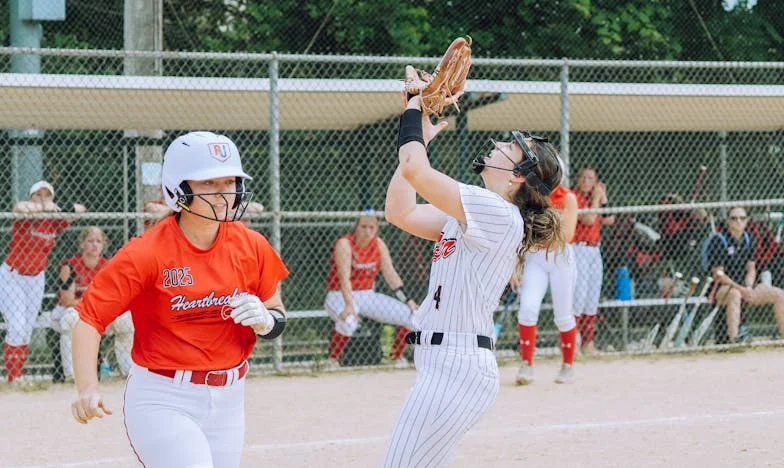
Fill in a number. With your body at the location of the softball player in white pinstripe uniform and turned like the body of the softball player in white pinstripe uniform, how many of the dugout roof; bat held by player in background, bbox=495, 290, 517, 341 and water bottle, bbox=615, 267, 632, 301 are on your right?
3

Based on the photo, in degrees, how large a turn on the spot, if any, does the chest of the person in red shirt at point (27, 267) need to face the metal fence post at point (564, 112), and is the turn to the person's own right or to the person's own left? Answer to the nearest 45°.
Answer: approximately 90° to the person's own left

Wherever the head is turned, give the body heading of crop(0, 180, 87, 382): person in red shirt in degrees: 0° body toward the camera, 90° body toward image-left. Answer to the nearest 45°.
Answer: approximately 0°

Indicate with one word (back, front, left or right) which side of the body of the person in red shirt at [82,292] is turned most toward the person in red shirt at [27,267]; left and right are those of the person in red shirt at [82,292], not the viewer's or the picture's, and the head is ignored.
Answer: right

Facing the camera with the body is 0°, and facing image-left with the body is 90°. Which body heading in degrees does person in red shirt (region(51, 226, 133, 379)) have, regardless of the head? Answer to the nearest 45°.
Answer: approximately 0°
